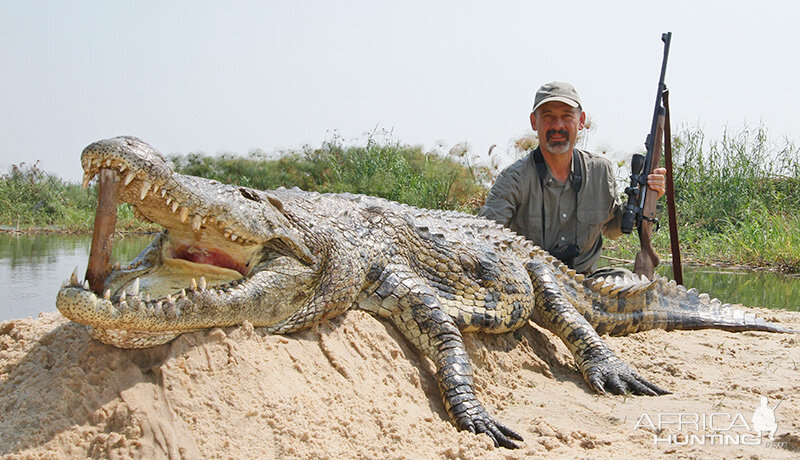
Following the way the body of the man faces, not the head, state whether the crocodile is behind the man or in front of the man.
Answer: in front

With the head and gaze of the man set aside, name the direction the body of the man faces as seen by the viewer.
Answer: toward the camera
